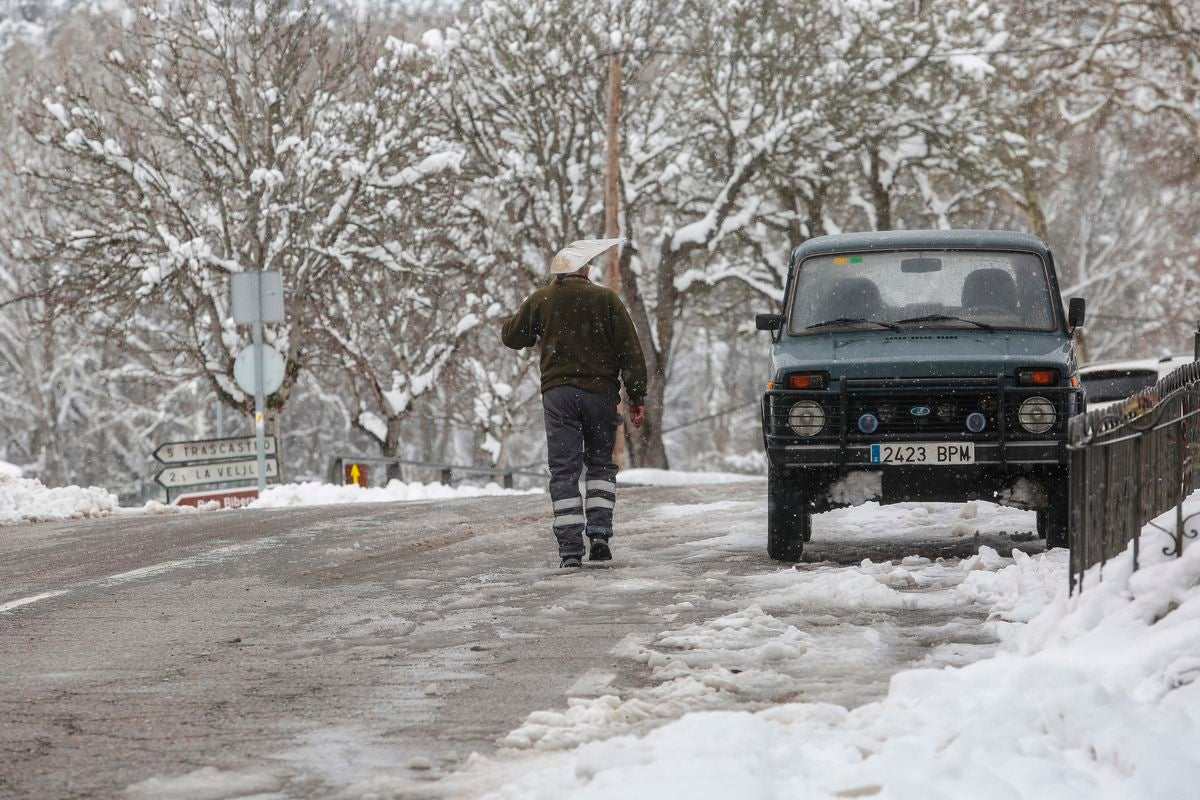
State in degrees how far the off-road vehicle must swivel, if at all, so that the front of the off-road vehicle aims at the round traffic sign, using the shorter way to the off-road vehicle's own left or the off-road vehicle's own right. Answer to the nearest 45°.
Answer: approximately 135° to the off-road vehicle's own right

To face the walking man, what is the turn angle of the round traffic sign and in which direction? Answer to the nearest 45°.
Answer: approximately 180°

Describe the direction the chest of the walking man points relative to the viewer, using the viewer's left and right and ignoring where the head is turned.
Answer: facing away from the viewer

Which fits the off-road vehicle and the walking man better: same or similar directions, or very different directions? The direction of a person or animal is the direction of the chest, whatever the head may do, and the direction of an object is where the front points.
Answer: very different directions

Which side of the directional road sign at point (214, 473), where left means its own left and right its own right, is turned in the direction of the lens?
front

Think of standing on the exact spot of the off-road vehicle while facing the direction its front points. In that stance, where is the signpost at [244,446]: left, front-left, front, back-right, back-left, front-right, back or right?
back-right

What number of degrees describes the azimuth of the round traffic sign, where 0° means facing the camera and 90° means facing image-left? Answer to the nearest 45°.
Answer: approximately 180°

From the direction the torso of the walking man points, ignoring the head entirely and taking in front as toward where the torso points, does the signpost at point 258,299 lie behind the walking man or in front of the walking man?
in front

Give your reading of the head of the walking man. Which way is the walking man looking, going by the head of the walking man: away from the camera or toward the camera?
away from the camera

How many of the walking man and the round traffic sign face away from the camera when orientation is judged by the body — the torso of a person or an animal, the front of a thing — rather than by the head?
2

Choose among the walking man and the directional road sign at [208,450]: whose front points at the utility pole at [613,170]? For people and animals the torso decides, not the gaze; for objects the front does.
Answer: the walking man

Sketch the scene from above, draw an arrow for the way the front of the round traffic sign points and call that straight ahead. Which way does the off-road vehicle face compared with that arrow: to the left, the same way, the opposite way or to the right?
the opposite way

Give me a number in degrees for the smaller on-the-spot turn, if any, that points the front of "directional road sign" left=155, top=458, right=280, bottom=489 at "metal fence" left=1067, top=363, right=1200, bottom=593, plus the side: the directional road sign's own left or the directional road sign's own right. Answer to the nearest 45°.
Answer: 0° — it already faces it

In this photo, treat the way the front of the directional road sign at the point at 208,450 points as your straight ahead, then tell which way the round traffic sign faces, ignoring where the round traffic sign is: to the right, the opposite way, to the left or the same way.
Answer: the opposite way
